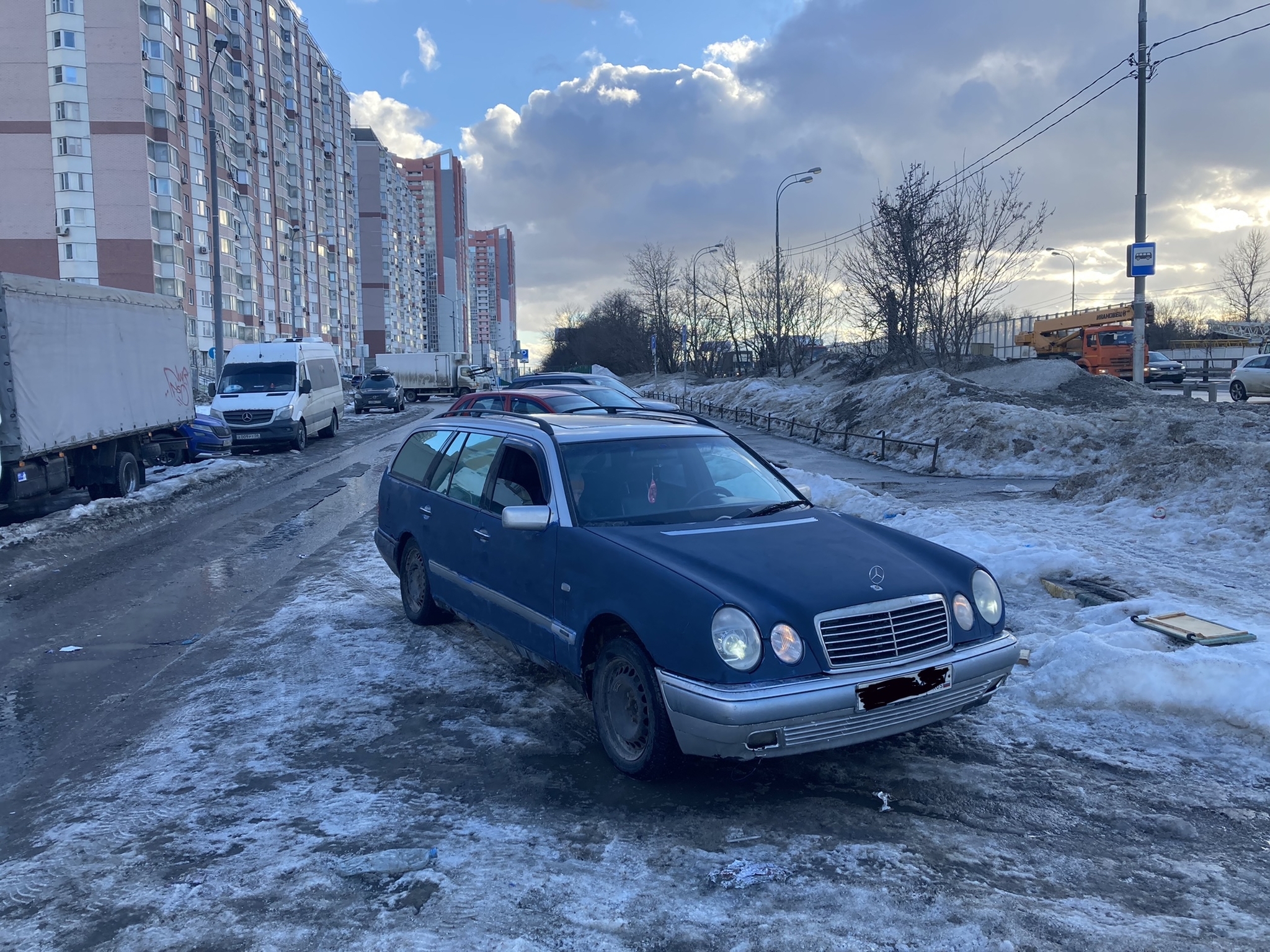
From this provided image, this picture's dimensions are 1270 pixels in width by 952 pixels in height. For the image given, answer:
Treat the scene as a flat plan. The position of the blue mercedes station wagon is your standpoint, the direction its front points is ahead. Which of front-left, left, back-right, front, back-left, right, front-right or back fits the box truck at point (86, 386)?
back

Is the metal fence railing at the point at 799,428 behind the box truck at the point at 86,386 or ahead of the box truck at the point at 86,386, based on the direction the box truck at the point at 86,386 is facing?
behind

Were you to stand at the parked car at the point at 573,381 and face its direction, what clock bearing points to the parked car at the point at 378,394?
the parked car at the point at 378,394 is roughly at 7 o'clock from the parked car at the point at 573,381.

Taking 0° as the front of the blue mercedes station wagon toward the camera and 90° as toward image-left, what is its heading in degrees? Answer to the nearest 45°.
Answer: approximately 315°

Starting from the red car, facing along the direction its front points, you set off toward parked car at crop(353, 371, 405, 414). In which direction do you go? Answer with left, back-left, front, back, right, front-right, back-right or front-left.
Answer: back-left

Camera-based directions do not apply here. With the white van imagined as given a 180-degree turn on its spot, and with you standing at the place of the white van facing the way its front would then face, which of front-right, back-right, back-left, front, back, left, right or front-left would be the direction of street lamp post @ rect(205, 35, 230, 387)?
front-left

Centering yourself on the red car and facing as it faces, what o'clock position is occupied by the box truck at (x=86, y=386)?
The box truck is roughly at 5 o'clock from the red car.
